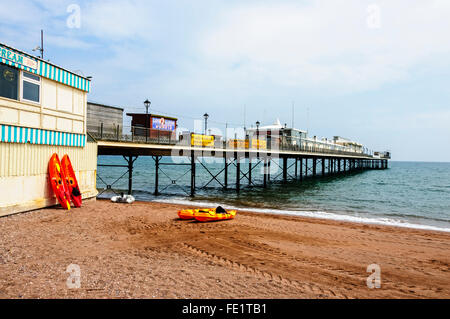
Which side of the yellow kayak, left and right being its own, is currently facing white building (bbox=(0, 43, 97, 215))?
front

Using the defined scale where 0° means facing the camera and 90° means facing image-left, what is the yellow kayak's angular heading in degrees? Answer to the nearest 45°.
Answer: approximately 90°

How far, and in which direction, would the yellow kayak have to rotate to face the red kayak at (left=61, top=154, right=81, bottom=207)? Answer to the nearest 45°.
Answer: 0° — it already faces it

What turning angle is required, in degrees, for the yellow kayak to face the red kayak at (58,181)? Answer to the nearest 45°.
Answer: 0° — it already faces it
